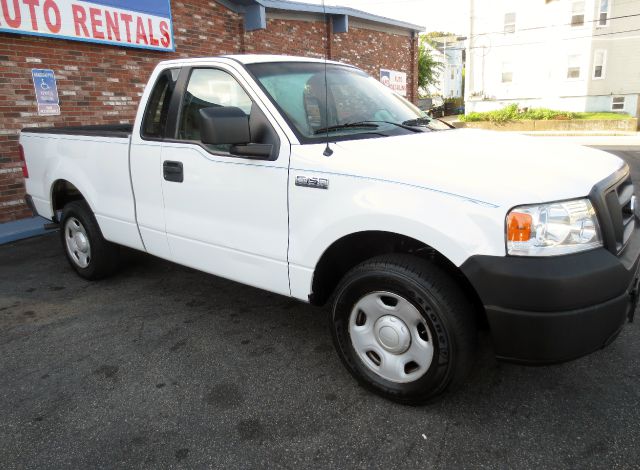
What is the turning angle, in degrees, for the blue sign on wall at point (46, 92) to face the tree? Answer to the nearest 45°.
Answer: approximately 135° to its left

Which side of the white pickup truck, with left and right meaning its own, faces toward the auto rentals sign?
back

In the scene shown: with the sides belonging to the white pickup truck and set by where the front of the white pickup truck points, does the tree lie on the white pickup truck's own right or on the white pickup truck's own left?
on the white pickup truck's own left

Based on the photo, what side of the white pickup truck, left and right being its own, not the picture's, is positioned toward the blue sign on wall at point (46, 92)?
back

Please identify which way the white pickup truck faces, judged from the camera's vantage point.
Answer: facing the viewer and to the right of the viewer

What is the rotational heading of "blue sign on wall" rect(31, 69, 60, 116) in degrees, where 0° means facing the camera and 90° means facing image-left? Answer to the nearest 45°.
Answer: approximately 0°

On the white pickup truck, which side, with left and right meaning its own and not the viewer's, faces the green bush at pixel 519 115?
left

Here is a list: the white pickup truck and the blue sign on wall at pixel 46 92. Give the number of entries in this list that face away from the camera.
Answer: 0
